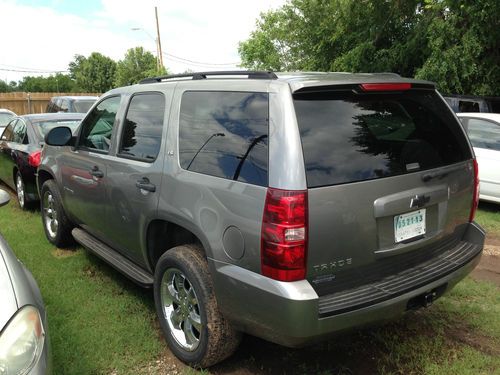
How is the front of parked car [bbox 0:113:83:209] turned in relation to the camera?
facing away from the viewer and to the left of the viewer

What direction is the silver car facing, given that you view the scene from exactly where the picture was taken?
facing the viewer and to the right of the viewer

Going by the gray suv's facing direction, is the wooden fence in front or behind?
in front

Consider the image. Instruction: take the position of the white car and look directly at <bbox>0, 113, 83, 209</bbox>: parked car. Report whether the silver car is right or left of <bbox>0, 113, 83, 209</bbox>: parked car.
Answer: left

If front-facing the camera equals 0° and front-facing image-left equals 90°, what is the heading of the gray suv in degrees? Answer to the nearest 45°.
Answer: approximately 135°

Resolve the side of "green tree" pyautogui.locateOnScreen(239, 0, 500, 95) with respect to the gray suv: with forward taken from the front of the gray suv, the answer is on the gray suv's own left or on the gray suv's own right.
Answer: on the gray suv's own right

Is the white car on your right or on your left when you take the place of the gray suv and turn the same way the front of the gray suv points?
on your right

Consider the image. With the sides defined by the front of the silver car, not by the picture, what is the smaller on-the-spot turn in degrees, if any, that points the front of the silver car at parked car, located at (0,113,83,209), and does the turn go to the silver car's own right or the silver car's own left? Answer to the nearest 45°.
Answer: approximately 135° to the silver car's own left

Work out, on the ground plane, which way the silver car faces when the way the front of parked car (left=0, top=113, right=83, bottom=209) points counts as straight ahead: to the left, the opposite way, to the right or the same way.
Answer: the opposite way

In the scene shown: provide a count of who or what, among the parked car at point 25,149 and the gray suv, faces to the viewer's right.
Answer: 0

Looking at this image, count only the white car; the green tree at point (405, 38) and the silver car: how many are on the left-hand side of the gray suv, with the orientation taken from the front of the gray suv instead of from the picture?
1

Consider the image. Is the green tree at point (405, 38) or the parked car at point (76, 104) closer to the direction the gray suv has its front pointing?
the parked car

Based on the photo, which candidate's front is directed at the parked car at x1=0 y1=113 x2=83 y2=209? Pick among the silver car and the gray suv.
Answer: the gray suv
